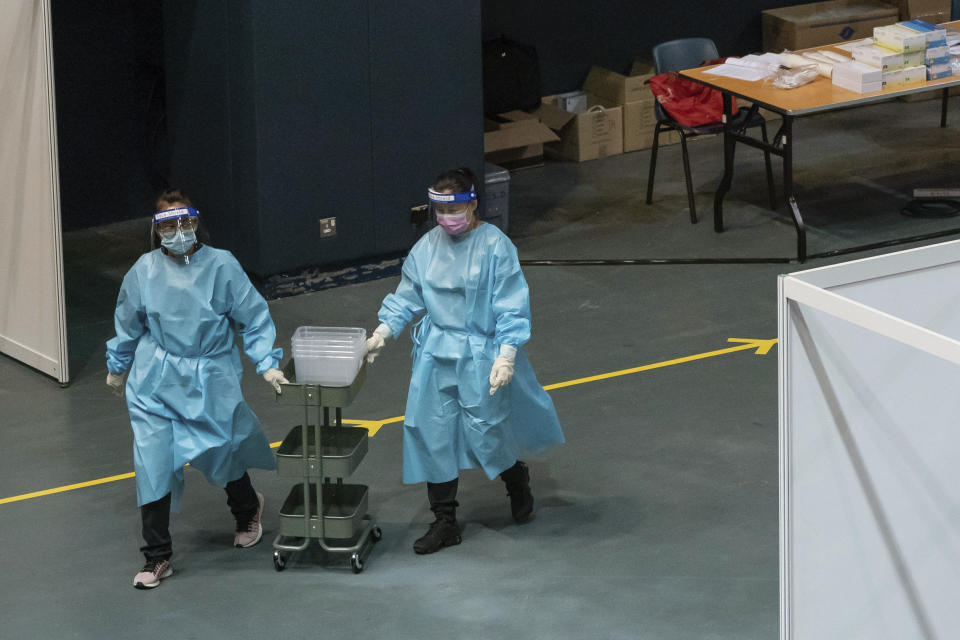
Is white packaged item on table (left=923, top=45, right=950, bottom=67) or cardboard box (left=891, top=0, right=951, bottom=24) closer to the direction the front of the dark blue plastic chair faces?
the white packaged item on table

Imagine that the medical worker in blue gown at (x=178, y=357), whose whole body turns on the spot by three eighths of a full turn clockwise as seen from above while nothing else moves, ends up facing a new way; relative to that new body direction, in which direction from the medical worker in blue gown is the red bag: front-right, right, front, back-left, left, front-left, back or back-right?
front-right

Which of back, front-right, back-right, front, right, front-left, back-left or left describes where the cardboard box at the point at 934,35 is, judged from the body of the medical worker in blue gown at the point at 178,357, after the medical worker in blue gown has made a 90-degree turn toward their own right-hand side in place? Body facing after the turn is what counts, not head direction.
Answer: right

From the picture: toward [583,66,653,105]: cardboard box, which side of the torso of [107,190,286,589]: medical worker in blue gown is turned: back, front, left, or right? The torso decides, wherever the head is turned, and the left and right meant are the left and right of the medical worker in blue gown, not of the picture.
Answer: back

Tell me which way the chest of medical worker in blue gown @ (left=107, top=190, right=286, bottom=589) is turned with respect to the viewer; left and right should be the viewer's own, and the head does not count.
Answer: facing the viewer and to the left of the viewer

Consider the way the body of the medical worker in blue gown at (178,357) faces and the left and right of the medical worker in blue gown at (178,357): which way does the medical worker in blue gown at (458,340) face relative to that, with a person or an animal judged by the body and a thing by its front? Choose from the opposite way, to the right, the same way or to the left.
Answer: the same way

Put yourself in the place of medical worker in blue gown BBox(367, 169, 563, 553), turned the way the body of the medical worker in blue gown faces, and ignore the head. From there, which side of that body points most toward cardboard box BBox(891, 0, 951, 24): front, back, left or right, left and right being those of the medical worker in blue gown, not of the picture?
back

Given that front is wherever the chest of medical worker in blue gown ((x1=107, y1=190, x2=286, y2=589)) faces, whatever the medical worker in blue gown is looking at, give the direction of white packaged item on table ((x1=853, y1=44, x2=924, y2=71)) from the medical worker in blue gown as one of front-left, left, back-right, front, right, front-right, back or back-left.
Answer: back

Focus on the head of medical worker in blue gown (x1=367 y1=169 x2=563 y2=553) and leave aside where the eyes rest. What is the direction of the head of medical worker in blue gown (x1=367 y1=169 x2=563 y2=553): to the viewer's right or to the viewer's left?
to the viewer's left

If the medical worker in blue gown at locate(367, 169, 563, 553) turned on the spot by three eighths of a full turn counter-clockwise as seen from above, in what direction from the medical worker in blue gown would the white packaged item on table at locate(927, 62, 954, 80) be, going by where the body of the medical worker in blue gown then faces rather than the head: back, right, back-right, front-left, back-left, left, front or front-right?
front-left

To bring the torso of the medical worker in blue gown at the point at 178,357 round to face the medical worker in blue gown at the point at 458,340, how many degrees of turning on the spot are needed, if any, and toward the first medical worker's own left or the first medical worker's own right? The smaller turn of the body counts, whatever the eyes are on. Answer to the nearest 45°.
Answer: approximately 135° to the first medical worker's own left

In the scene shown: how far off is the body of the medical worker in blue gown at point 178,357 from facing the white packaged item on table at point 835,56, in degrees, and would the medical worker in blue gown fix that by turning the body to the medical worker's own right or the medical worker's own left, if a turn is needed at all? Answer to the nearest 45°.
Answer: approximately 180°

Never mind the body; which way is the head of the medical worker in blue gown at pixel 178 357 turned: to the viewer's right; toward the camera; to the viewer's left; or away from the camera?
toward the camera

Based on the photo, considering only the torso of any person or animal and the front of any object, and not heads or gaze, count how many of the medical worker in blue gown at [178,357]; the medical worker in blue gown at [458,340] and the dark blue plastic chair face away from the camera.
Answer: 0
